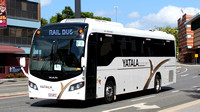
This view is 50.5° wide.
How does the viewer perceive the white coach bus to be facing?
facing the viewer and to the left of the viewer

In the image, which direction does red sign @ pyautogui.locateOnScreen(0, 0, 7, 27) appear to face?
toward the camera
